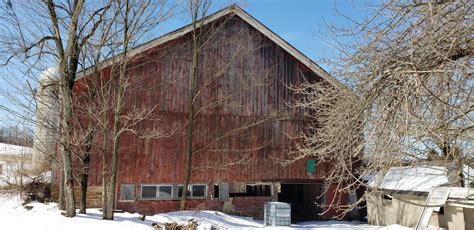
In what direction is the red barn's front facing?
toward the camera

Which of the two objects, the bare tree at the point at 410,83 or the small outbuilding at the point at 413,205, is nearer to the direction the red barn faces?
the bare tree

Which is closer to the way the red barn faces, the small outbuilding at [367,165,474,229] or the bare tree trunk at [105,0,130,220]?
the bare tree trunk

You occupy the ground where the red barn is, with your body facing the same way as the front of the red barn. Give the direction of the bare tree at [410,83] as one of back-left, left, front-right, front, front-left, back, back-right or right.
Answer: front

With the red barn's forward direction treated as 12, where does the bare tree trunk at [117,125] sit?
The bare tree trunk is roughly at 1 o'clock from the red barn.

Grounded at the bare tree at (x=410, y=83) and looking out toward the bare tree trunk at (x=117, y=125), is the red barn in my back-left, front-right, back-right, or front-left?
front-right
